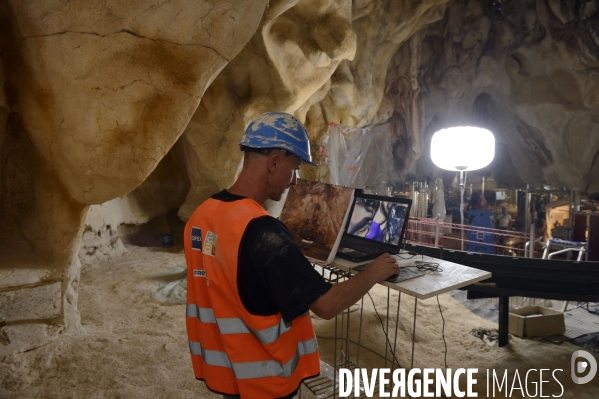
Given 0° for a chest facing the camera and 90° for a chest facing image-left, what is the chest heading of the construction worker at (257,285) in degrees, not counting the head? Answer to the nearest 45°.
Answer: approximately 225°

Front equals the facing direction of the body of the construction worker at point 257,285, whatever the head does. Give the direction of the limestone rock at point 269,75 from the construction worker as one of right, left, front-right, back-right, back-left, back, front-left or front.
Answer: front-left

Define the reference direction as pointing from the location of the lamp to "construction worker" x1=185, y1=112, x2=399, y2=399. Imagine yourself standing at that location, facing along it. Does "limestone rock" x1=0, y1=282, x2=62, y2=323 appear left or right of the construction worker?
right

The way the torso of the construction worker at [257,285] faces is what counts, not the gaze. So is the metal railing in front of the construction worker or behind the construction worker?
in front

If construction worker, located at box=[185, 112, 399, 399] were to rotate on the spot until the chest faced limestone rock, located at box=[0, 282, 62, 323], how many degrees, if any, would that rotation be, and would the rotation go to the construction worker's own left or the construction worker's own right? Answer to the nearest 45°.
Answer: approximately 90° to the construction worker's own left

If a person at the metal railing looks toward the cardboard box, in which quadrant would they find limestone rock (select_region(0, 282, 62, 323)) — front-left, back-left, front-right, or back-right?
front-right

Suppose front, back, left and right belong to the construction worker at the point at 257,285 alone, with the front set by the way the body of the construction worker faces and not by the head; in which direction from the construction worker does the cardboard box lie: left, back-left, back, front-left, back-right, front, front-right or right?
front

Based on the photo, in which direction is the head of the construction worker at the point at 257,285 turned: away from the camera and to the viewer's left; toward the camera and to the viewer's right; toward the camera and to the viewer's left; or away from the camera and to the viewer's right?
away from the camera and to the viewer's right

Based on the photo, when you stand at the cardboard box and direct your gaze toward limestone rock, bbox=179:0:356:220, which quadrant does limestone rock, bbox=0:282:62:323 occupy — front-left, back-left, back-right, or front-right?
front-left

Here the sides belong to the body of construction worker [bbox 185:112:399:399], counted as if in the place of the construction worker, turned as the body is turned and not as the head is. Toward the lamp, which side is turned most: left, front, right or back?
front
